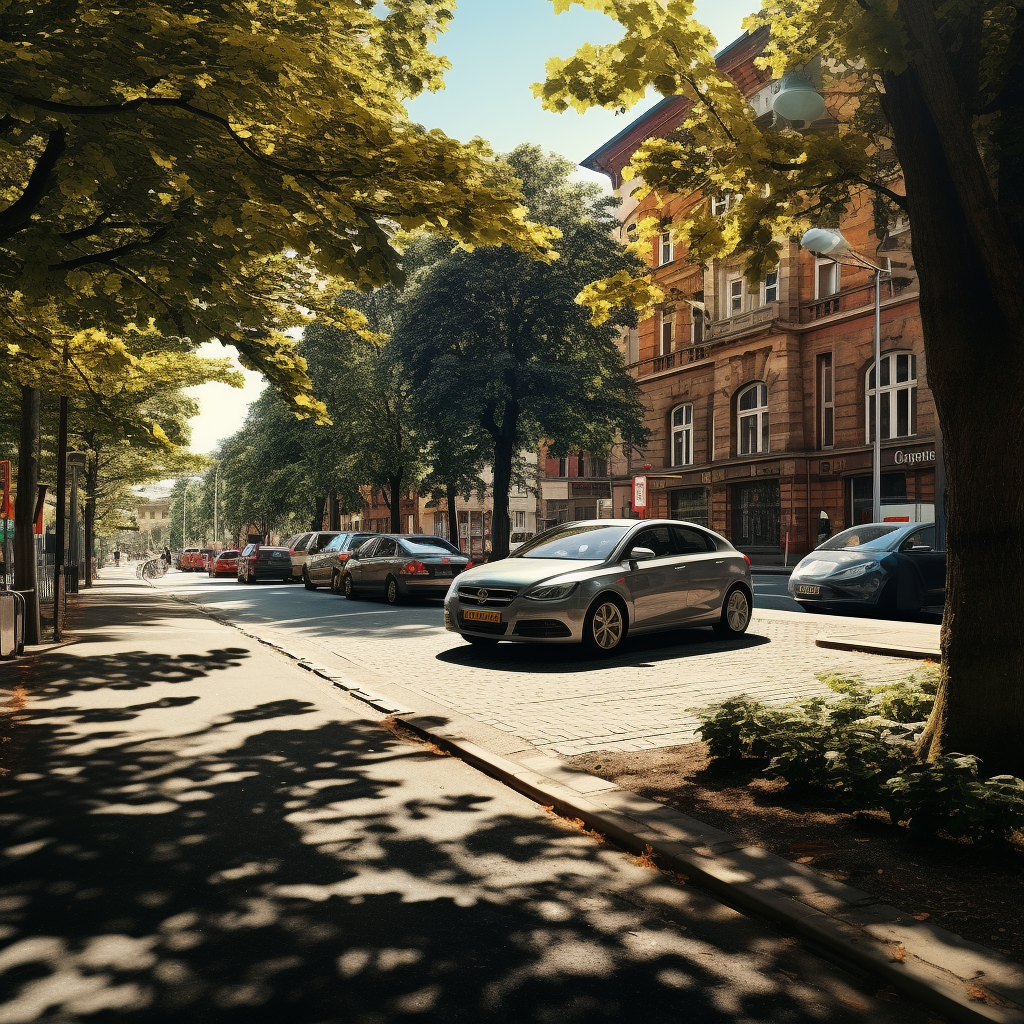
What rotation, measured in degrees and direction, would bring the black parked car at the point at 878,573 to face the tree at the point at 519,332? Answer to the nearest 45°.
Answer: approximately 90° to its right

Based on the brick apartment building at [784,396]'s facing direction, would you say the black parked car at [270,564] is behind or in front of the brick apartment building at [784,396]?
in front

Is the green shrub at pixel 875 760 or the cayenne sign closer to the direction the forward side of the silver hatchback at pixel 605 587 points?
the green shrub

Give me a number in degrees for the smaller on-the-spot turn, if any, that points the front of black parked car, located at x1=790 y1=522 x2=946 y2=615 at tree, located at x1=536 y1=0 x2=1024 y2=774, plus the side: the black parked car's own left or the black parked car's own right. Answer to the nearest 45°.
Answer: approximately 45° to the black parked car's own left

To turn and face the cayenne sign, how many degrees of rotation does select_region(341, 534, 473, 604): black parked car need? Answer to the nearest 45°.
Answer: approximately 90° to its right

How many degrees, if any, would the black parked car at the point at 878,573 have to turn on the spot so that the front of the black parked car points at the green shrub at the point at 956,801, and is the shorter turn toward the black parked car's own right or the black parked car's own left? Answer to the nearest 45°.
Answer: approximately 45° to the black parked car's own left

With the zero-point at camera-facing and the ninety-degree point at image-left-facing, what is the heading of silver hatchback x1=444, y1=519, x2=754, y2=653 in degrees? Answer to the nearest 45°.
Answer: approximately 45°

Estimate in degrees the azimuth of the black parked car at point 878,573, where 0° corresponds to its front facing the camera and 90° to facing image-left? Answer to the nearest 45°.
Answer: approximately 45°

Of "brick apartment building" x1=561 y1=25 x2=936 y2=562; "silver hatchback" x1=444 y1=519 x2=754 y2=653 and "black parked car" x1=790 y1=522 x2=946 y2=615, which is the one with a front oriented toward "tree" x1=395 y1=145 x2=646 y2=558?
the brick apartment building

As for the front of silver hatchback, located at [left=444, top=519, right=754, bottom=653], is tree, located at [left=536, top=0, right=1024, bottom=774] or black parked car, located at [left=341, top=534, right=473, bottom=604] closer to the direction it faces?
the tree

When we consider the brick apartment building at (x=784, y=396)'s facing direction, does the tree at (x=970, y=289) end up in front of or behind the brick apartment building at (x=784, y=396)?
in front

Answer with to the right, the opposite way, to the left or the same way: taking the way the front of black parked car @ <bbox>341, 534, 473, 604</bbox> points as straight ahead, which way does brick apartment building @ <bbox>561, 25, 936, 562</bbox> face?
to the left

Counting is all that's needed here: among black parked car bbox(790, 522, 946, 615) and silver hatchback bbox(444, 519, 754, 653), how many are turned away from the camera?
0

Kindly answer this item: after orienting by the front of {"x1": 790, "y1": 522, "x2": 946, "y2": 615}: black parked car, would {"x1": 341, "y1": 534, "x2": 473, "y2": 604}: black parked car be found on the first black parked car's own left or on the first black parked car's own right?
on the first black parked car's own right

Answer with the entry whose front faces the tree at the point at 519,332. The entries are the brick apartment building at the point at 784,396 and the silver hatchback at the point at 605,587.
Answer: the brick apartment building
